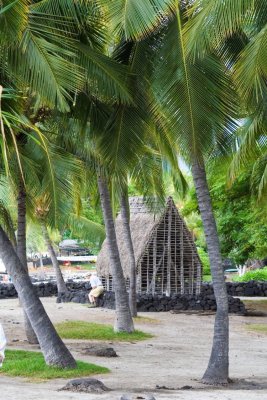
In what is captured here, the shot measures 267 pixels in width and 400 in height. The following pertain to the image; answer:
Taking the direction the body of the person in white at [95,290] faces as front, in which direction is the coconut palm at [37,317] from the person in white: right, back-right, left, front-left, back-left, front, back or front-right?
left

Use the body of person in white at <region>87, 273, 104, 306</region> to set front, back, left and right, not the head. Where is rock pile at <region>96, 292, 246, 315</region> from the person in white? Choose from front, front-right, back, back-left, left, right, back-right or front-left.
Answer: back

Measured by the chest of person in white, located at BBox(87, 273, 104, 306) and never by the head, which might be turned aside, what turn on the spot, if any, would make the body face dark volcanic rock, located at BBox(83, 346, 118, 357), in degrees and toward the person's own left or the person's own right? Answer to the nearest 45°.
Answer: approximately 90° to the person's own left

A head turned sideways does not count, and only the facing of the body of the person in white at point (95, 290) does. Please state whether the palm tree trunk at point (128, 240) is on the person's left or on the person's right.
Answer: on the person's left

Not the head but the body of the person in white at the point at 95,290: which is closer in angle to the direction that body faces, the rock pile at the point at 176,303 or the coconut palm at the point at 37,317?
the coconut palm

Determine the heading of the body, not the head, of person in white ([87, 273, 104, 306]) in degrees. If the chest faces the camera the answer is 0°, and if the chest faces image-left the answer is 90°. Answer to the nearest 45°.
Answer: approximately 90°

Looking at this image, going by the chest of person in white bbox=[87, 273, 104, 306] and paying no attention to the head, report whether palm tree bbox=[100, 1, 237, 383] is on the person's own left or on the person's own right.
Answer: on the person's own left
